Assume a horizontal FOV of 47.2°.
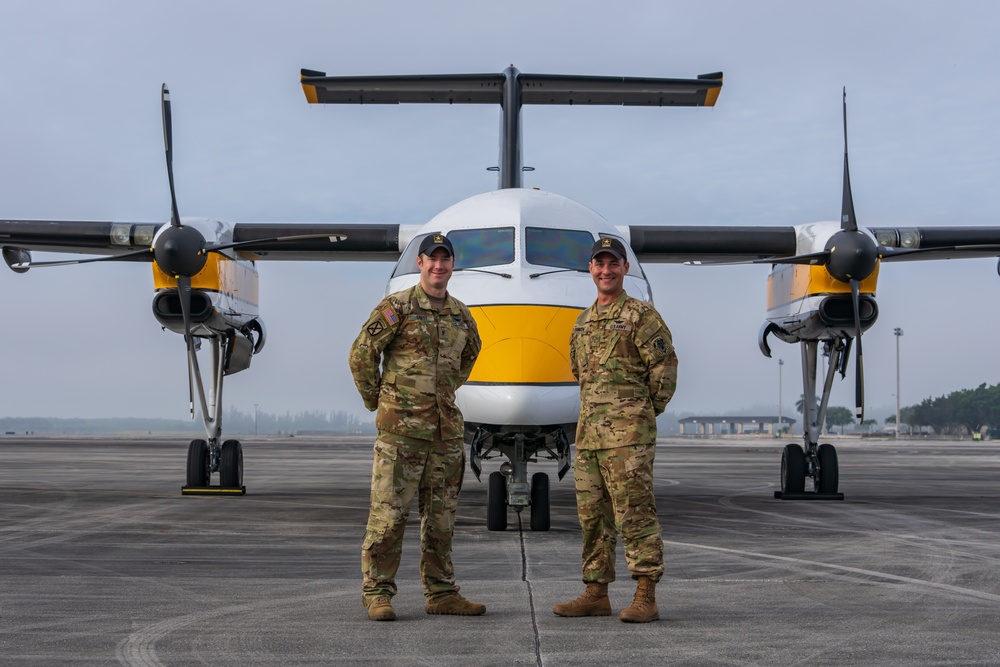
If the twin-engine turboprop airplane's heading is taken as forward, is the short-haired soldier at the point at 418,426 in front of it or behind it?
in front

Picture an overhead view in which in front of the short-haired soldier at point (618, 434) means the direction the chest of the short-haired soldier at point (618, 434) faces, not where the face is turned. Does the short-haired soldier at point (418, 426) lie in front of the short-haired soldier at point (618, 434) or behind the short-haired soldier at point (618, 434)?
in front

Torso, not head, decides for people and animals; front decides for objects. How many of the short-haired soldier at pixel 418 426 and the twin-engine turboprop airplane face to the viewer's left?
0

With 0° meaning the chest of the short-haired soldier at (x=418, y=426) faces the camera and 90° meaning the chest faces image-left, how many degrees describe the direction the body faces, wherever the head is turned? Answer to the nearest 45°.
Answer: approximately 315°

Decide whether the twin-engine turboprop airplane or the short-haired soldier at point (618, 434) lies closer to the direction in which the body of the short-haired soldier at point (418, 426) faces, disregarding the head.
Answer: the short-haired soldier

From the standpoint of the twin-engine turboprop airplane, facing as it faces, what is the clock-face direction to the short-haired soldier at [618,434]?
The short-haired soldier is roughly at 12 o'clock from the twin-engine turboprop airplane.

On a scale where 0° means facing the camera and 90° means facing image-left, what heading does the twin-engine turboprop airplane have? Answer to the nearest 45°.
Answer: approximately 0°

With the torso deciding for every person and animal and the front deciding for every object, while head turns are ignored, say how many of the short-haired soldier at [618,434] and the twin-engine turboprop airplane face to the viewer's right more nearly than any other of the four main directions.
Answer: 0

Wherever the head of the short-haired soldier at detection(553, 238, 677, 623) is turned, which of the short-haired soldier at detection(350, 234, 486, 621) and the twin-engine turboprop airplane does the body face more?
the short-haired soldier
